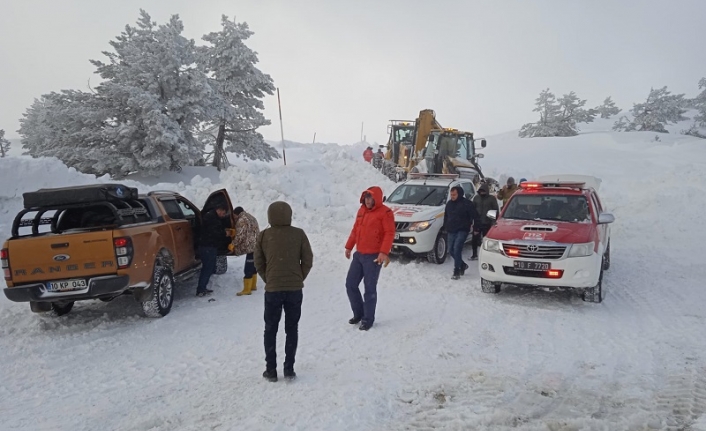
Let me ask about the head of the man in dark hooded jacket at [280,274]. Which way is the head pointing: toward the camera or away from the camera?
away from the camera

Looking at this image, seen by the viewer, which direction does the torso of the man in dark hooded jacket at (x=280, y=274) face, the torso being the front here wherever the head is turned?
away from the camera

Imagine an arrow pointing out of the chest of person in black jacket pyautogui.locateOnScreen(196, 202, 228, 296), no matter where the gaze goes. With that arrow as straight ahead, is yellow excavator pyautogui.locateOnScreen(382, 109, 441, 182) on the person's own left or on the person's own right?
on the person's own left

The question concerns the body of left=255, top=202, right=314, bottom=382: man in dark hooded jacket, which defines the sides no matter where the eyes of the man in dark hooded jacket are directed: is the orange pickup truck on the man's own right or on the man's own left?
on the man's own left

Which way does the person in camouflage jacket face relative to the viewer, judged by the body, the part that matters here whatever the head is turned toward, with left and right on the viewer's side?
facing to the left of the viewer

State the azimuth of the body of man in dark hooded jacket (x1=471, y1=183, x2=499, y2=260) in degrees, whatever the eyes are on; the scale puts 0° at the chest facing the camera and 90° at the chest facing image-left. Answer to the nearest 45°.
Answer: approximately 45°

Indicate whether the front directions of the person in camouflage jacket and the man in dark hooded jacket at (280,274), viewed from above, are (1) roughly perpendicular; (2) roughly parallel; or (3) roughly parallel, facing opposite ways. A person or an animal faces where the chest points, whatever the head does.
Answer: roughly perpendicular

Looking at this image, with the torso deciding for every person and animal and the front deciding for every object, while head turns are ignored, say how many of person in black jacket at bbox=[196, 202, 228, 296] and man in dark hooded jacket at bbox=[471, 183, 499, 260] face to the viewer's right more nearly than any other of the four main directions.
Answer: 1

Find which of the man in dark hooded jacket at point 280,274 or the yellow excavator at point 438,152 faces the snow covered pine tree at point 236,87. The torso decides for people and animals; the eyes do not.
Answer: the man in dark hooded jacket
